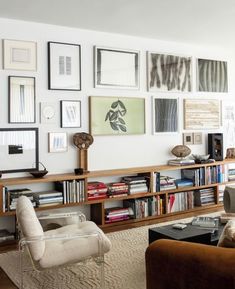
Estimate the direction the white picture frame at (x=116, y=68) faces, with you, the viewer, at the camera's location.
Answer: facing the viewer and to the right of the viewer

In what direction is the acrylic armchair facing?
to the viewer's right

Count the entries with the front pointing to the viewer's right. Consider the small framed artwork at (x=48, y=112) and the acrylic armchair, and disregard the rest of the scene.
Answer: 1

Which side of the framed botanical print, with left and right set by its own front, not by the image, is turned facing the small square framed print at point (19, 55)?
right

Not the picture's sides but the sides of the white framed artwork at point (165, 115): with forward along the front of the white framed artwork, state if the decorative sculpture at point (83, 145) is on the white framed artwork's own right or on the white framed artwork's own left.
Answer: on the white framed artwork's own right

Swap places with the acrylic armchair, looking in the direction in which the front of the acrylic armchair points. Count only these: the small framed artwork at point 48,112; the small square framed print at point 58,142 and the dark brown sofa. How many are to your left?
2

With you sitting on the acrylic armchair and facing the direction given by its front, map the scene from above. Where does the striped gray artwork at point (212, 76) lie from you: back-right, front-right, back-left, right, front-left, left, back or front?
front-left

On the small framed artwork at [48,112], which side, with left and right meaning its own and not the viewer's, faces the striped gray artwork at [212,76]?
left

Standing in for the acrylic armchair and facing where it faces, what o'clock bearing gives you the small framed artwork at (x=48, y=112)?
The small framed artwork is roughly at 9 o'clock from the acrylic armchair.

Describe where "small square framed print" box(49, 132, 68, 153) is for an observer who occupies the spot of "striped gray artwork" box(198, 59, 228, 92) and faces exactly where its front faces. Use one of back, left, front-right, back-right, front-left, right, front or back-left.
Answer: right

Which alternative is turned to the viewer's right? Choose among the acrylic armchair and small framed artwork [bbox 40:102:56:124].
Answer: the acrylic armchair
